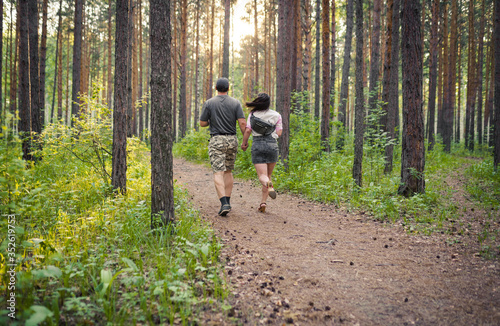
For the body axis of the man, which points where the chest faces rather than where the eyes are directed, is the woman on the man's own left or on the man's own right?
on the man's own right

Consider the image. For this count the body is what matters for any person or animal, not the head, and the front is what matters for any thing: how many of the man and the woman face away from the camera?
2

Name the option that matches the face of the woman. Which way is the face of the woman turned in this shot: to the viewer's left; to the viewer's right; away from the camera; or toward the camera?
away from the camera

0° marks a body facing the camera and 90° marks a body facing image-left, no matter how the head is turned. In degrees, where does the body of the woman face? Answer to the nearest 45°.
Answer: approximately 180°

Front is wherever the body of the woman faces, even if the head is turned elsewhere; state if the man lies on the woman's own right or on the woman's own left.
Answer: on the woman's own left

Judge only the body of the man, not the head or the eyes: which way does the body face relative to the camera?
away from the camera
